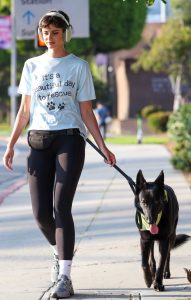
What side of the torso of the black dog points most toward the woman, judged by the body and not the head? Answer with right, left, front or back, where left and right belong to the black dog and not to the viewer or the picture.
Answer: right

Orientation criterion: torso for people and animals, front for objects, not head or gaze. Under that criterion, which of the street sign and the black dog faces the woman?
the street sign

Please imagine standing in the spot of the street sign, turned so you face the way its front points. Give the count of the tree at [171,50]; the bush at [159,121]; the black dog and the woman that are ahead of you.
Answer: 2

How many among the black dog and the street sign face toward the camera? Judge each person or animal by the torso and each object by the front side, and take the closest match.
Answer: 2

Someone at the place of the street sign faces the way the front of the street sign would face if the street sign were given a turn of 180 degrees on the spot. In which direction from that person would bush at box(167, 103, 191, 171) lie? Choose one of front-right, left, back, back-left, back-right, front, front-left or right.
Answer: right

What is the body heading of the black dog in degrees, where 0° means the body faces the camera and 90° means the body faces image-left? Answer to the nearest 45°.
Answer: approximately 0°

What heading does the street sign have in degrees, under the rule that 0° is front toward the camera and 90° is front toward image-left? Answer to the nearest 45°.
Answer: approximately 0°

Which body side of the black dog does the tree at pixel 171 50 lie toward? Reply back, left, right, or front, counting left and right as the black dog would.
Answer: back

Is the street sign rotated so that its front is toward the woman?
yes

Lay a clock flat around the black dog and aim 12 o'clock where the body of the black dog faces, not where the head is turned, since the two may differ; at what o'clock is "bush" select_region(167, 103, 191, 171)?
The bush is roughly at 6 o'clock from the black dog.

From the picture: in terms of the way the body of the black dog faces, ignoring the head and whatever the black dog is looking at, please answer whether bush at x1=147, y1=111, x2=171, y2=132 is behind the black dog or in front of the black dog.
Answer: behind
